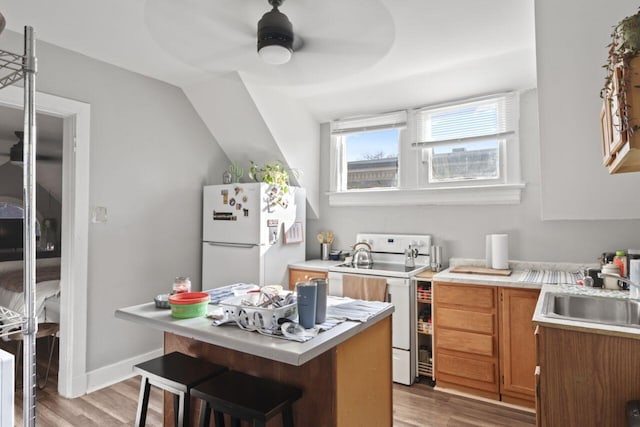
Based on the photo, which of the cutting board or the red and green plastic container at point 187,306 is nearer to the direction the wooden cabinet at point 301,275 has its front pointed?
the red and green plastic container

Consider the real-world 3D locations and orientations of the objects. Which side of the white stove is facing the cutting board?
left

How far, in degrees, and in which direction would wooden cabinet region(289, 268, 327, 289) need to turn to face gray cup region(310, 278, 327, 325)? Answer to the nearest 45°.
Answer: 0° — it already faces it

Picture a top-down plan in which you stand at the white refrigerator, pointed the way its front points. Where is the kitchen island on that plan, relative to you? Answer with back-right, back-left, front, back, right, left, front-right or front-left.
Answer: front-left

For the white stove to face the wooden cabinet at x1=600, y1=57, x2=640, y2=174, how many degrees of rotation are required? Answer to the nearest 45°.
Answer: approximately 90° to its left

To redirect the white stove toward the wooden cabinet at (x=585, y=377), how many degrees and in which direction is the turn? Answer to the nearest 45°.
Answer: approximately 45° to its left

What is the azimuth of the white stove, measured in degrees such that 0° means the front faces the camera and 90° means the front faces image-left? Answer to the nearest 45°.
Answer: approximately 0°

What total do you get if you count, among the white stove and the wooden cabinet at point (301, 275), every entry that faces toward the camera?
2

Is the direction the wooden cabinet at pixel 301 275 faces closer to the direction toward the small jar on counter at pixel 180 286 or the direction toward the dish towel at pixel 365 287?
the small jar on counter

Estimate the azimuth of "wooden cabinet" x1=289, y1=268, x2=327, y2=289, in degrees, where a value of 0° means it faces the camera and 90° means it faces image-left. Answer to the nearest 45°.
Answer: approximately 0°

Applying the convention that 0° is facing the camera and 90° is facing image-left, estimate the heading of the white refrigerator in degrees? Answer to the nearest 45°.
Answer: approximately 45°
